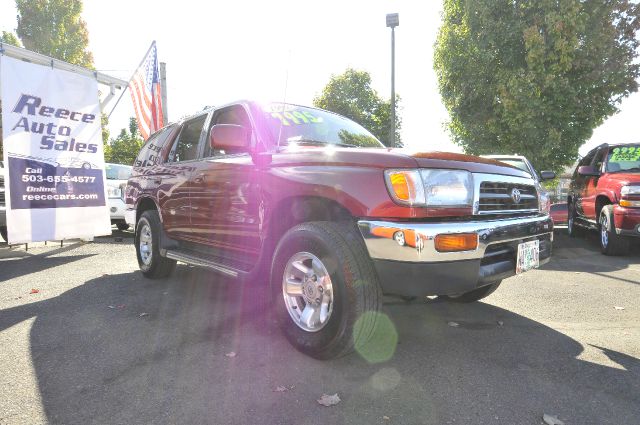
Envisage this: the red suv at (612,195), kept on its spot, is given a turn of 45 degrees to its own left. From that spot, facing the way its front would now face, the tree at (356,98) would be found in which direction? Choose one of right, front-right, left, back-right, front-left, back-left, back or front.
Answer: back-left

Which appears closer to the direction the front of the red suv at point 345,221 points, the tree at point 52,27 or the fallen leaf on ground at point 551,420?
the fallen leaf on ground

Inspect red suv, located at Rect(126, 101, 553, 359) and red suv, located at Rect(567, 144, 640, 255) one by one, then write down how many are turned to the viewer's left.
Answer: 0

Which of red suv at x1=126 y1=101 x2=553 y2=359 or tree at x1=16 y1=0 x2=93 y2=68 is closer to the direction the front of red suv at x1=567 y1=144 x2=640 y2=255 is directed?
the red suv

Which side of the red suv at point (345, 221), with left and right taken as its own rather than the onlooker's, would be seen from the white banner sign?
back

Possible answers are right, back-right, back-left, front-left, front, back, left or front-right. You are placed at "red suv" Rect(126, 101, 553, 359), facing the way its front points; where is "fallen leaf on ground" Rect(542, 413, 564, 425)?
front

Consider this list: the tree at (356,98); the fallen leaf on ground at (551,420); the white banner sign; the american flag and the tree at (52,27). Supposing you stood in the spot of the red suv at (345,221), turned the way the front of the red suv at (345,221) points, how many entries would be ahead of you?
1

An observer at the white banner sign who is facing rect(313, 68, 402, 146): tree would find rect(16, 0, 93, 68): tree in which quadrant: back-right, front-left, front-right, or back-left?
front-left

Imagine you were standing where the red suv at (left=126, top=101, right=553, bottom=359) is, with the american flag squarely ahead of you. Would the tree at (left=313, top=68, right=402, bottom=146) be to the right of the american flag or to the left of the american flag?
right

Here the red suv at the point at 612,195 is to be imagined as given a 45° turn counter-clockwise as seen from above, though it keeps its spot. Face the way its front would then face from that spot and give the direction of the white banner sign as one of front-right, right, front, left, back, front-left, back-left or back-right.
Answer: back-right

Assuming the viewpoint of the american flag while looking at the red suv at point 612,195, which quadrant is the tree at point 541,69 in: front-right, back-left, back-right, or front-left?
front-left

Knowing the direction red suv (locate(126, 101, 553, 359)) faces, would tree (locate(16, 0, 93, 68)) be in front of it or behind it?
behind

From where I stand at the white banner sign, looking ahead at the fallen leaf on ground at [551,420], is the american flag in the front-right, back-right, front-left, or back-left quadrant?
back-left

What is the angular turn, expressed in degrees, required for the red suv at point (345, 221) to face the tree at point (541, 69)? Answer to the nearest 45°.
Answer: approximately 90° to its left

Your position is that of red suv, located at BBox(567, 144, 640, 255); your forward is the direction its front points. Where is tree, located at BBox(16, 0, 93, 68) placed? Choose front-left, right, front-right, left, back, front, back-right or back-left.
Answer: back-right

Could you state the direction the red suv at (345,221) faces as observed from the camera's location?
facing the viewer and to the right of the viewer

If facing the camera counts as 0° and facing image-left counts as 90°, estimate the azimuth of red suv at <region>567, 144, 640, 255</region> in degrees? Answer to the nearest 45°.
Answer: approximately 315°

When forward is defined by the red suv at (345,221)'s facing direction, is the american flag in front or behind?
behind
